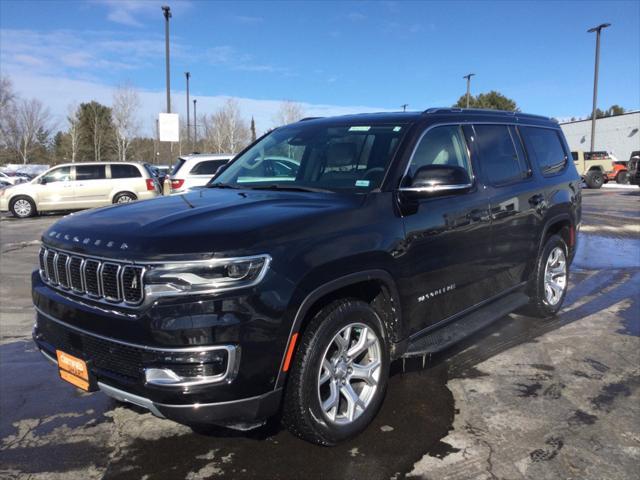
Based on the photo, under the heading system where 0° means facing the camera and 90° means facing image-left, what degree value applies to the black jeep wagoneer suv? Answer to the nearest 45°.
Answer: approximately 45°

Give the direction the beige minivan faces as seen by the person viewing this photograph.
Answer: facing to the left of the viewer

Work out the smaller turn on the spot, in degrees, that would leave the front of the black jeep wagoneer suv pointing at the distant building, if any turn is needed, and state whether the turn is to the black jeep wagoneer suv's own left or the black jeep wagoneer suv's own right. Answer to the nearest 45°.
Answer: approximately 180°

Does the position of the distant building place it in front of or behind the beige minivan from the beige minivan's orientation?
behind

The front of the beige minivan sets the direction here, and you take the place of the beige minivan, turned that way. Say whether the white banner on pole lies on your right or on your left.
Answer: on your right

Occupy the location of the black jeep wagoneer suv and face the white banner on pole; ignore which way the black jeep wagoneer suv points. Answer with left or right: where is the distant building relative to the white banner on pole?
right

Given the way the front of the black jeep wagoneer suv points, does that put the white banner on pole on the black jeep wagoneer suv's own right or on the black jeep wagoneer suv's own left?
on the black jeep wagoneer suv's own right

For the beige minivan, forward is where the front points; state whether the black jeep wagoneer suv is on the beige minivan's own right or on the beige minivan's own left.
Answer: on the beige minivan's own left

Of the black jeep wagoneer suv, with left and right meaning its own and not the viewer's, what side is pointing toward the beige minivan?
right
